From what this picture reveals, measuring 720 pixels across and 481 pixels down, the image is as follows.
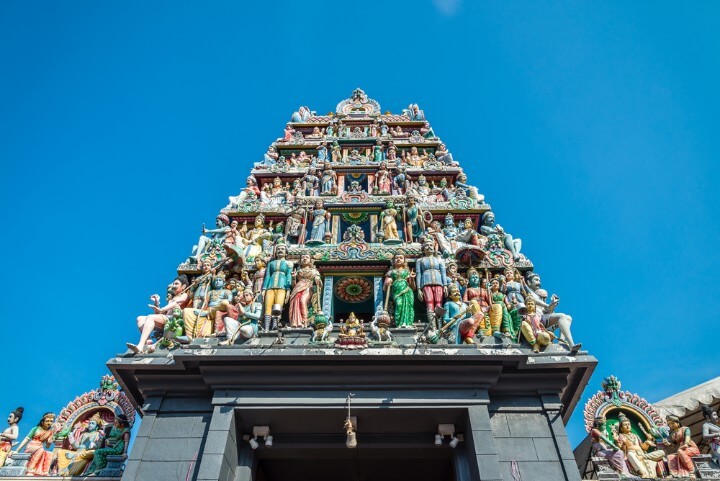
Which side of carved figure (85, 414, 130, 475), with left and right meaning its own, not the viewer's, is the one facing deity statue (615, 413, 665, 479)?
left

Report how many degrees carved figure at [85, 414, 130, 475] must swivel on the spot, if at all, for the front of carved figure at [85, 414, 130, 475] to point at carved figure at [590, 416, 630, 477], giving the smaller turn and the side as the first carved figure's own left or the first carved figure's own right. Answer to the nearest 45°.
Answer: approximately 90° to the first carved figure's own left

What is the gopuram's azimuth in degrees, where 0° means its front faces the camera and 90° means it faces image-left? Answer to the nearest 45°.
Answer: approximately 0°

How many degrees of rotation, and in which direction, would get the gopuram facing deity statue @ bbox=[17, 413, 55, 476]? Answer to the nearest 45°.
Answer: approximately 90° to its right

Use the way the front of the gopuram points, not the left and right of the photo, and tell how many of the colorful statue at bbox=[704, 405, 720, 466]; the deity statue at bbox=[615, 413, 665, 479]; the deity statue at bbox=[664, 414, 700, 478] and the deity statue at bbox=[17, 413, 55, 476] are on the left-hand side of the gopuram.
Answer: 3

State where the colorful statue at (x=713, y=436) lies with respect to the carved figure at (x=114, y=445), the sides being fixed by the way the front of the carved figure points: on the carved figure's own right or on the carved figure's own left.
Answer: on the carved figure's own left

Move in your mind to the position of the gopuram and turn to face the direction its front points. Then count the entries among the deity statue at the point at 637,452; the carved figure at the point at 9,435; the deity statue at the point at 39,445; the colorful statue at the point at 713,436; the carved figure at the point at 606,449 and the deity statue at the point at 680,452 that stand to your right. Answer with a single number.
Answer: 2

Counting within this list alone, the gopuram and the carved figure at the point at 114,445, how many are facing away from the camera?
0

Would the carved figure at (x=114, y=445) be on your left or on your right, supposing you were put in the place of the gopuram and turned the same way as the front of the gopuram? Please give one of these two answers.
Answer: on your right
